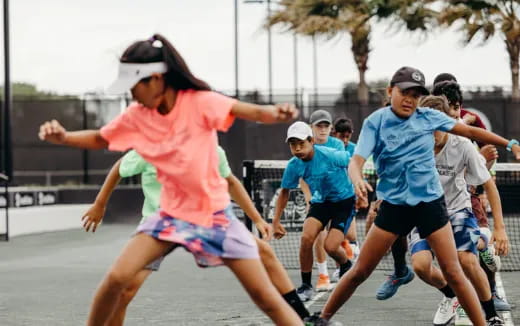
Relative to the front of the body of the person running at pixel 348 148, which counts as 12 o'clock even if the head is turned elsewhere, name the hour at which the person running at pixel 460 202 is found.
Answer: the person running at pixel 460 202 is roughly at 10 o'clock from the person running at pixel 348 148.

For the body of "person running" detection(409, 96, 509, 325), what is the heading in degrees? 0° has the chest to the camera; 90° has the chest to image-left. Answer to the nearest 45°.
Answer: approximately 45°

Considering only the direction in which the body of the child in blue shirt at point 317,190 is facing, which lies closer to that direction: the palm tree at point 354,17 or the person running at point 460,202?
the person running

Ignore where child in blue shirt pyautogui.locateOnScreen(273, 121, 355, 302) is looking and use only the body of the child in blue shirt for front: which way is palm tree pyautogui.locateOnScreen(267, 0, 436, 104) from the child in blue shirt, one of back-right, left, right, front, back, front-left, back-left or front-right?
back-right

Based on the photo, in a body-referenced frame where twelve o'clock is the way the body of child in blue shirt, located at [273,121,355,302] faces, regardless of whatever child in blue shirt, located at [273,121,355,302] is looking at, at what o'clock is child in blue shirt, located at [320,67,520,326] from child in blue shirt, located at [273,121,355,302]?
child in blue shirt, located at [320,67,520,326] is roughly at 10 o'clock from child in blue shirt, located at [273,121,355,302].

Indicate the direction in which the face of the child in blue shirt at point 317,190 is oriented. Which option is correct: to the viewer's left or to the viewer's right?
to the viewer's left

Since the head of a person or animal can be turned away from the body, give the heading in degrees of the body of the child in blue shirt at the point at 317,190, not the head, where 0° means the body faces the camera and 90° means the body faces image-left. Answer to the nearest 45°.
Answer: approximately 45°

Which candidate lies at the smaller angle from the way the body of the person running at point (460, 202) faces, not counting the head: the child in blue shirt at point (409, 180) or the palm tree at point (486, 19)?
the child in blue shirt

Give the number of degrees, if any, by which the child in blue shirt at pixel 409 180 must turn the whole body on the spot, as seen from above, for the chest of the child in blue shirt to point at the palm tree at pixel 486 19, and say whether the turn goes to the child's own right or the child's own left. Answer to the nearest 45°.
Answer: approximately 180°
